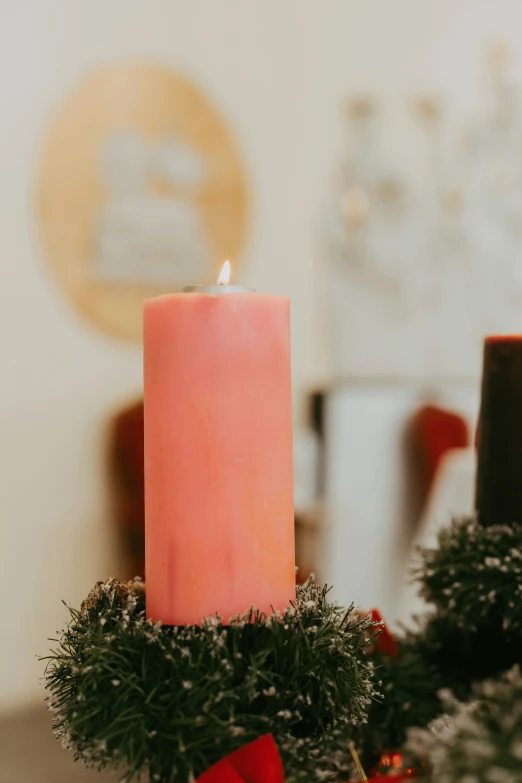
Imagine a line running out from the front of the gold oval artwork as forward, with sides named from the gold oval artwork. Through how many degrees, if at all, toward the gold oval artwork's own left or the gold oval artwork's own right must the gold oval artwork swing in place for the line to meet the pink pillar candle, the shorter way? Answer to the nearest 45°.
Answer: approximately 45° to the gold oval artwork's own right

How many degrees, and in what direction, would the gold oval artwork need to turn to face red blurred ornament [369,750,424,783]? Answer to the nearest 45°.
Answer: approximately 45° to its right

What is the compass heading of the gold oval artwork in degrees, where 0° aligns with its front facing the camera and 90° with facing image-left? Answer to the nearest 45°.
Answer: approximately 315°

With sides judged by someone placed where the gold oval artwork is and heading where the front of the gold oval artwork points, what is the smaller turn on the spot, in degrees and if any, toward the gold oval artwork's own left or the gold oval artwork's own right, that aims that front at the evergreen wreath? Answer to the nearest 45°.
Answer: approximately 45° to the gold oval artwork's own right

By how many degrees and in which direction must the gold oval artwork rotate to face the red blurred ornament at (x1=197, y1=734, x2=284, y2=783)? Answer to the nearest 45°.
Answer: approximately 45° to its right
